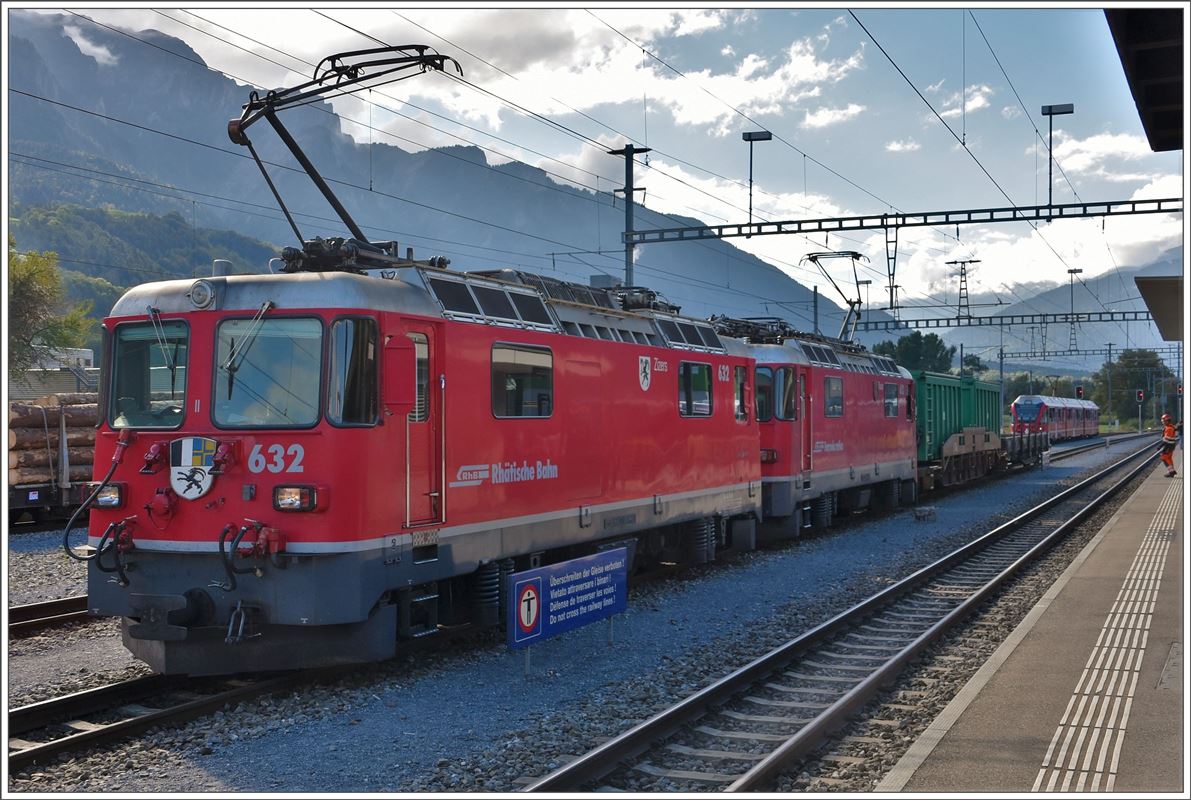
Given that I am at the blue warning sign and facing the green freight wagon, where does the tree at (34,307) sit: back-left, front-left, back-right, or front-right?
front-left

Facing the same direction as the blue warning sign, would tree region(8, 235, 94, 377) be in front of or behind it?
behind

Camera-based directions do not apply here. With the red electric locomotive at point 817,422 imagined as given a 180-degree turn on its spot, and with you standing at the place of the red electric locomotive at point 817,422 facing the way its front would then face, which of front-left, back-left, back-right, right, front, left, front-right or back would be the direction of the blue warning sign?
back-right

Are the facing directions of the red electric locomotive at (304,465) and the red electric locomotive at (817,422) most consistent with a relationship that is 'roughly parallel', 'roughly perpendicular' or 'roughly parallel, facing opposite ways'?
roughly parallel

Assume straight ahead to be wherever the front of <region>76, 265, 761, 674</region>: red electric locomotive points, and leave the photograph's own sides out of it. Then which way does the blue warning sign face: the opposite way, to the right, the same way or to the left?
to the left

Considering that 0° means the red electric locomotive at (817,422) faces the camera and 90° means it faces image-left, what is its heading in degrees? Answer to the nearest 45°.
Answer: approximately 45°

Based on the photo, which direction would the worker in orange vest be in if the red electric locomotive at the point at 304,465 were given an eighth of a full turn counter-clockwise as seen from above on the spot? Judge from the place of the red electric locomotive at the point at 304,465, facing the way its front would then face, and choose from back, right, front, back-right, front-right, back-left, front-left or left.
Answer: back-left

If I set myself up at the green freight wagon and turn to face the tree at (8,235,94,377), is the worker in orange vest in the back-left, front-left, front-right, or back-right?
back-left

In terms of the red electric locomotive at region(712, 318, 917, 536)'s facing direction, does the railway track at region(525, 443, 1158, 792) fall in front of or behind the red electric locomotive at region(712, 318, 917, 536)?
in front

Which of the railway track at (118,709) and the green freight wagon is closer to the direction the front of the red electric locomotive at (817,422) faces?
the railway track

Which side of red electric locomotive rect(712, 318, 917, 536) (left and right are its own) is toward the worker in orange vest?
back

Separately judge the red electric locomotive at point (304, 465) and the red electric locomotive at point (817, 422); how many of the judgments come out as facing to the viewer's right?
0

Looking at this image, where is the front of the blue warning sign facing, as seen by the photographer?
facing the viewer and to the right of the viewer

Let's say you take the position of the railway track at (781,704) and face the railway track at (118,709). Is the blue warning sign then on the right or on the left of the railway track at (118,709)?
right

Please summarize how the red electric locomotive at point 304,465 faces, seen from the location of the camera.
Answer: facing the viewer and to the left of the viewer
